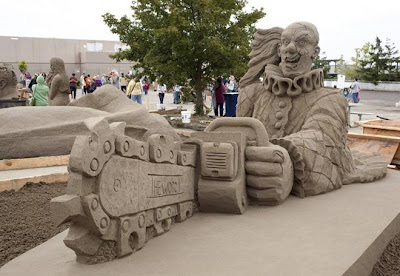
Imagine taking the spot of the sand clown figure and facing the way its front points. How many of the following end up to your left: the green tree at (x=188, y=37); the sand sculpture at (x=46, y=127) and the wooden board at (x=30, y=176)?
0

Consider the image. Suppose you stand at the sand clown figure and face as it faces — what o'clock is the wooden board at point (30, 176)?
The wooden board is roughly at 2 o'clock from the sand clown figure.

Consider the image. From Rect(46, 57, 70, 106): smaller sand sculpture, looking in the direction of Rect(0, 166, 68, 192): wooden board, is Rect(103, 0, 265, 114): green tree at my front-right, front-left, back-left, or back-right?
back-left

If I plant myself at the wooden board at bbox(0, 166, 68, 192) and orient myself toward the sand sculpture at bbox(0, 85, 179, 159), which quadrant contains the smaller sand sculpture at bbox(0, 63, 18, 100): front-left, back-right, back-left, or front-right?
front-left

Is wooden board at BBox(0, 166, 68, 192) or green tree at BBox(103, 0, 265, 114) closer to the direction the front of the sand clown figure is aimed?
the wooden board

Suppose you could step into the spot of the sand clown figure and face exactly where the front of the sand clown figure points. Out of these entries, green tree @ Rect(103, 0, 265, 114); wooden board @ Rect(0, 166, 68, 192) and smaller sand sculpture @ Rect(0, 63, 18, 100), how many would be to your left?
0

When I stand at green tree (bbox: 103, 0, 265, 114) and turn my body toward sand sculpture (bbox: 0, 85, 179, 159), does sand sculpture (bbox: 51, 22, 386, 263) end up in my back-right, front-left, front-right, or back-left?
front-left

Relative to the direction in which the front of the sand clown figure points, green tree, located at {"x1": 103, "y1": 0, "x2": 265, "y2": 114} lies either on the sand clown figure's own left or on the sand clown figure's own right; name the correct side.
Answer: on the sand clown figure's own right

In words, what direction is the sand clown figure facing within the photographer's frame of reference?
facing the viewer and to the left of the viewer

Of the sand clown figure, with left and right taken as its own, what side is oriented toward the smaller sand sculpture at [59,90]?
right

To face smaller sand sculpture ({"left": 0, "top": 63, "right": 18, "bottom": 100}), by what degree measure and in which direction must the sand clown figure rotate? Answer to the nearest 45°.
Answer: approximately 90° to its right

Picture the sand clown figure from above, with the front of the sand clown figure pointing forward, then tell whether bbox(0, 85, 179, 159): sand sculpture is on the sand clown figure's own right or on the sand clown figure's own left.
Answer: on the sand clown figure's own right
